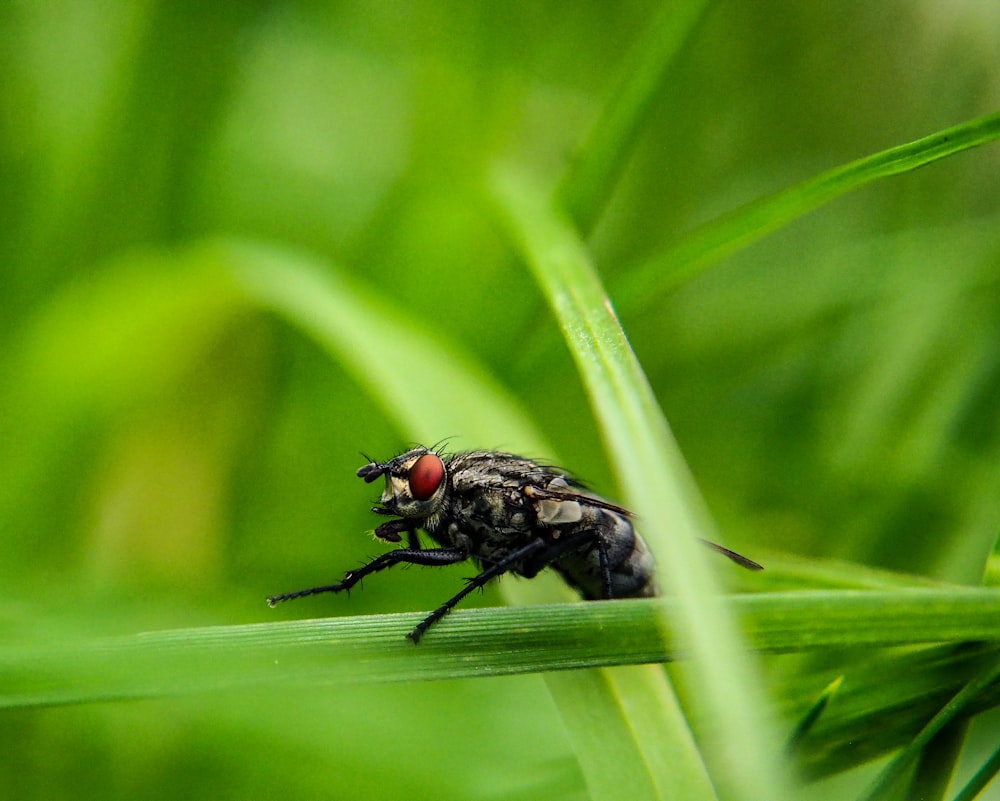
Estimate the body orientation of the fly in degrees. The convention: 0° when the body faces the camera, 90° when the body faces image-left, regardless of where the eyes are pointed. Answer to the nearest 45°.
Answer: approximately 90°

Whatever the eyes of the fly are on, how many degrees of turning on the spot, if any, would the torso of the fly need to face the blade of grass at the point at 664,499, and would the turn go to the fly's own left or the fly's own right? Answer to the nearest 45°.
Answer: approximately 180°
